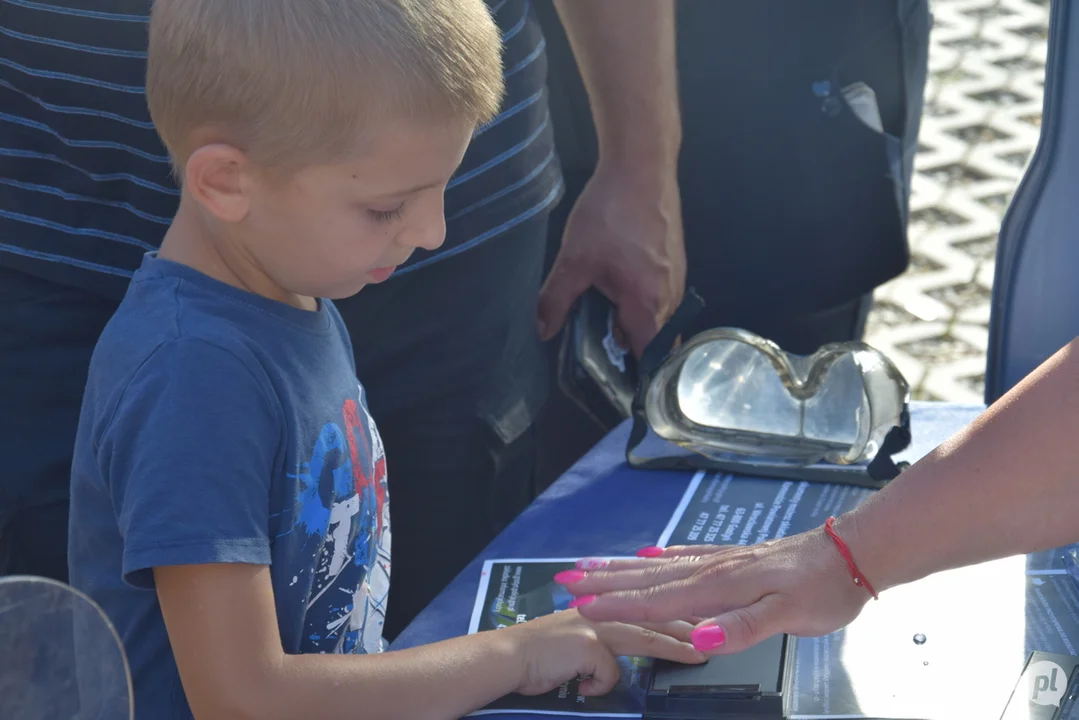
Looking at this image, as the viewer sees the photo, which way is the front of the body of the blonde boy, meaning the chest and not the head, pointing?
to the viewer's right

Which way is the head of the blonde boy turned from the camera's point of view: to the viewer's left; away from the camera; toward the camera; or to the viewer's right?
to the viewer's right

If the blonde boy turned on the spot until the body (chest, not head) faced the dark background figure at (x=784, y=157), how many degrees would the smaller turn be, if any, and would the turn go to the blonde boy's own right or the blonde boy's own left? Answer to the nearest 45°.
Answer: approximately 45° to the blonde boy's own left
